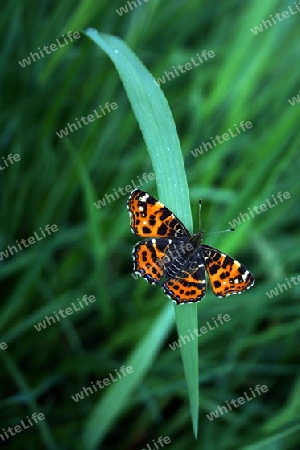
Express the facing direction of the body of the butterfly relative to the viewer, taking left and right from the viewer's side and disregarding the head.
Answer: facing away from the viewer and to the right of the viewer
